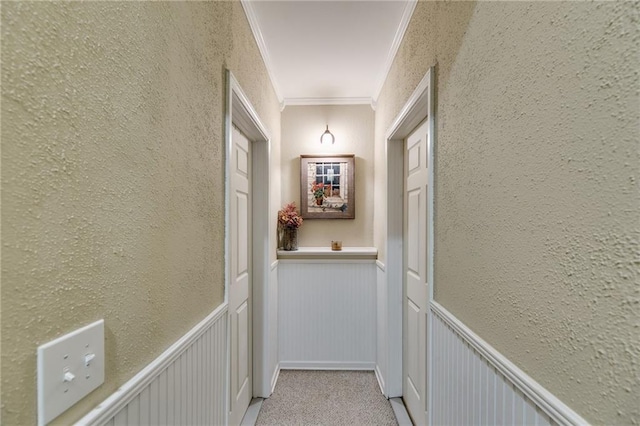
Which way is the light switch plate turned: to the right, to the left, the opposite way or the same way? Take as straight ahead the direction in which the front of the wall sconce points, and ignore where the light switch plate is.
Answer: to the left

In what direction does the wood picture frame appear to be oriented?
toward the camera

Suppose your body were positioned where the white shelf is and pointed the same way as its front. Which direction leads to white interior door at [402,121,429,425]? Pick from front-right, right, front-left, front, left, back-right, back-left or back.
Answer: front-left

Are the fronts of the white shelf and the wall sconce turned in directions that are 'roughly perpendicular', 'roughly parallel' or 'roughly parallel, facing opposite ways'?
roughly parallel

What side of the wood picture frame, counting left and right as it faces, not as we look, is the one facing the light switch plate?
front

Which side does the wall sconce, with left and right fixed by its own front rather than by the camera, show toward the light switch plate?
front

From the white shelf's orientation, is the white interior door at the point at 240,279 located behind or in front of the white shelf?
in front

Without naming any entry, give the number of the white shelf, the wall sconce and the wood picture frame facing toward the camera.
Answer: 3

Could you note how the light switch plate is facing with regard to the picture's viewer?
facing the viewer and to the right of the viewer

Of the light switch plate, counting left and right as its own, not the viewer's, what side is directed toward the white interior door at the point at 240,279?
left

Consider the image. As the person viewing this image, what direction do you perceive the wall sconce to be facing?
facing the viewer

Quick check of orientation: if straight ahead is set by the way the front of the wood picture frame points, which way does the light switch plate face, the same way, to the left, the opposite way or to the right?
to the left
